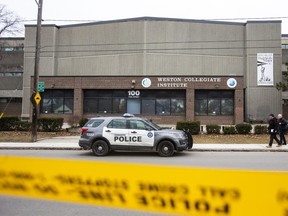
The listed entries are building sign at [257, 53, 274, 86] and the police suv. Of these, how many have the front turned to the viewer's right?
1

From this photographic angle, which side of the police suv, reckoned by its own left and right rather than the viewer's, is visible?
right

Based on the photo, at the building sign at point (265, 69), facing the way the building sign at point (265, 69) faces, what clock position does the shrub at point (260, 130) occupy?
The shrub is roughly at 12 o'clock from the building sign.

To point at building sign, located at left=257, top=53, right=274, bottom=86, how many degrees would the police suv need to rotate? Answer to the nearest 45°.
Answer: approximately 45° to its left

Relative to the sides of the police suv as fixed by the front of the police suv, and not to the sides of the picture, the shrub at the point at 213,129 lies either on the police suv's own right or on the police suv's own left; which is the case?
on the police suv's own left

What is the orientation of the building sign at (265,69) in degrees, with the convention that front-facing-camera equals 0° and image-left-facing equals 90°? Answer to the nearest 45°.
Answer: approximately 0°
